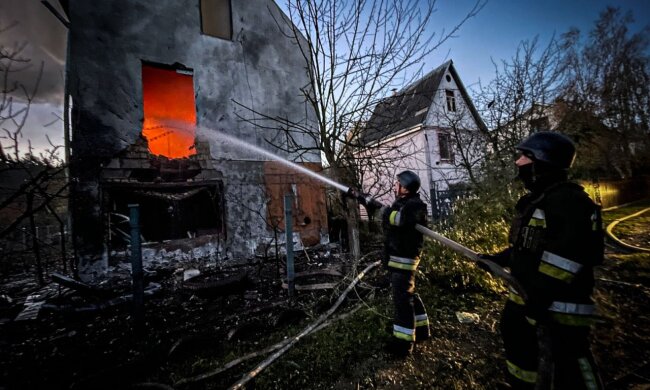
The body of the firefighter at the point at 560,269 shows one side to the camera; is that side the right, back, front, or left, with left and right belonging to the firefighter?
left

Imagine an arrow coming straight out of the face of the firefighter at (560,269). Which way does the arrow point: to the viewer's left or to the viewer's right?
to the viewer's left

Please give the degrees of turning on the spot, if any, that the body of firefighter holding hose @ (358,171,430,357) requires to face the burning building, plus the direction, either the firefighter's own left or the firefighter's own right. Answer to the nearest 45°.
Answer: approximately 45° to the firefighter's own right

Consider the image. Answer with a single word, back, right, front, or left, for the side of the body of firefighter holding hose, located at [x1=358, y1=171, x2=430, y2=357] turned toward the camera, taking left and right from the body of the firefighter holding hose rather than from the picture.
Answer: left

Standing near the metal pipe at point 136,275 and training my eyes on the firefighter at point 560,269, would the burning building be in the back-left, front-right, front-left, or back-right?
back-left

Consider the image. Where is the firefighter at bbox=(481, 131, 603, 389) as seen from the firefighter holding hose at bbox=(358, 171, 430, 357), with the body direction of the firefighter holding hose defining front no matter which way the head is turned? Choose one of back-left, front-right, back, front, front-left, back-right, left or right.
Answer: back-left

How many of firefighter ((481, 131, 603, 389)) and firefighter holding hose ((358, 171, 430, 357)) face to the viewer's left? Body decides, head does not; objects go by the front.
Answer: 2

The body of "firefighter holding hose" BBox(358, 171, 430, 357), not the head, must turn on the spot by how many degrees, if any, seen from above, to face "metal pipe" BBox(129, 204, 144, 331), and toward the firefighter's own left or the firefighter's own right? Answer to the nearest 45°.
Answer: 0° — they already face it

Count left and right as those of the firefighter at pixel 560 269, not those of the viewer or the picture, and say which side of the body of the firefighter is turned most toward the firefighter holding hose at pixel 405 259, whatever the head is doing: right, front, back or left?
front

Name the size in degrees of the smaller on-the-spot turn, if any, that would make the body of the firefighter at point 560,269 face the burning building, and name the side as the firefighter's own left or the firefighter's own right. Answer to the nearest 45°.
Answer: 0° — they already face it
